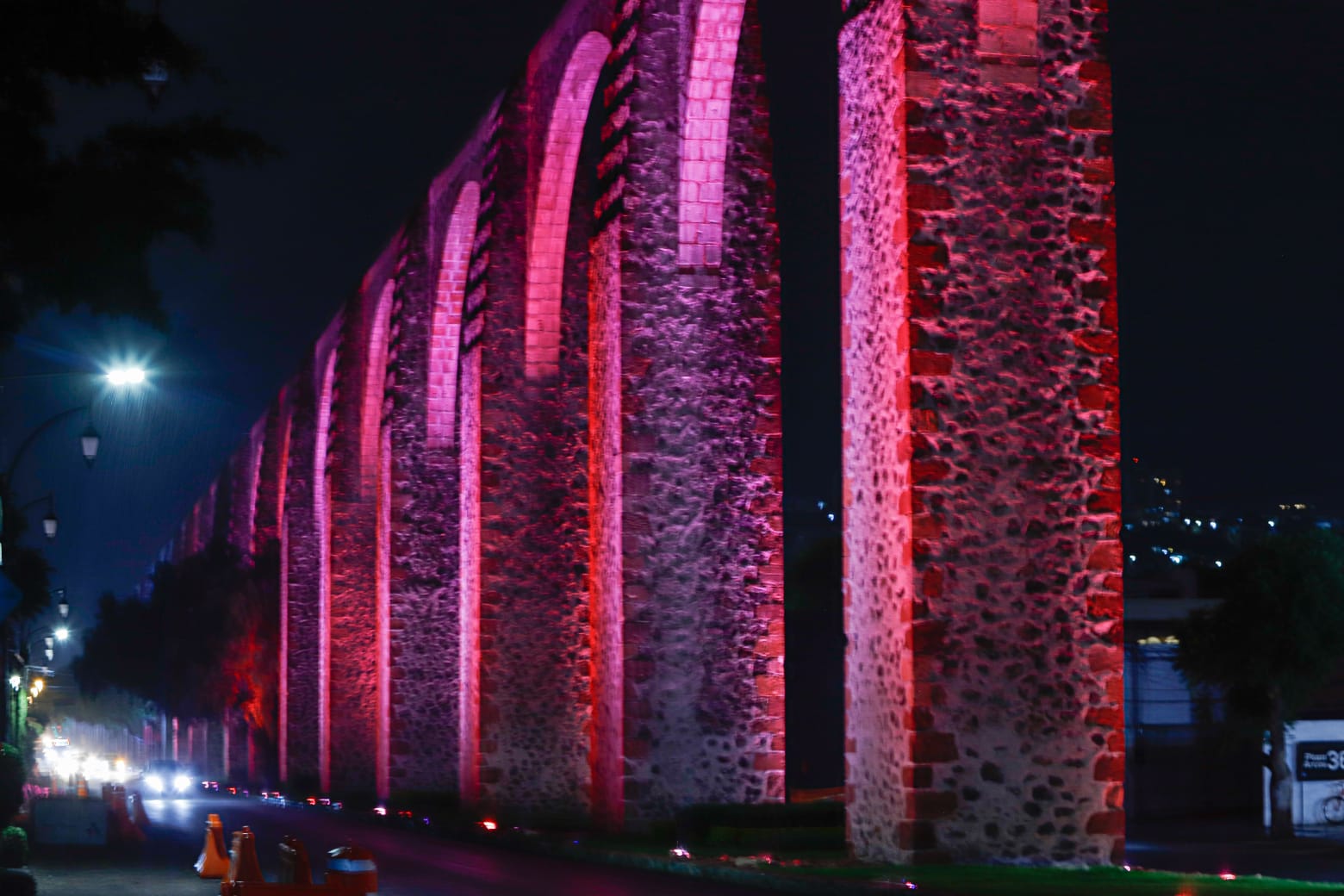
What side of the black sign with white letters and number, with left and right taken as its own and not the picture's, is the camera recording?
front

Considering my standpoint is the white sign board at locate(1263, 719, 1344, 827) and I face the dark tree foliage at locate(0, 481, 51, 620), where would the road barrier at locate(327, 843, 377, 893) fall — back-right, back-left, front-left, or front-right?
front-left

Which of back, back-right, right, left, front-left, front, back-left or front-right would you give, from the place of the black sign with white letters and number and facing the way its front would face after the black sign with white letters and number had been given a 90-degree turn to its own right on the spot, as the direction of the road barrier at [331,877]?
left

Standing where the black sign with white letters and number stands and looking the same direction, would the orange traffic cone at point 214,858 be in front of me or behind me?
in front

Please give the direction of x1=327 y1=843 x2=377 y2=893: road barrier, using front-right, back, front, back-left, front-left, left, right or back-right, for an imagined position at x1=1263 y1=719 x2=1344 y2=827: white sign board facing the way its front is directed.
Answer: front

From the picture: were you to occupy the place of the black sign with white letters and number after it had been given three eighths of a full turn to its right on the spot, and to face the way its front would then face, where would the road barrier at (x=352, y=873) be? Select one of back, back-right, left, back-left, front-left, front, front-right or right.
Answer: back-left

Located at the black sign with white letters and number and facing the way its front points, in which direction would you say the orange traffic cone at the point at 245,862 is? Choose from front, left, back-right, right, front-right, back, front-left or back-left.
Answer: front

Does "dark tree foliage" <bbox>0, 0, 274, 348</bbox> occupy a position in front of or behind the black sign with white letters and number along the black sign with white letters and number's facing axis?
in front

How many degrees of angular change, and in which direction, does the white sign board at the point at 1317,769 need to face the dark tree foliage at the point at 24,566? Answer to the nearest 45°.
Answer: approximately 90° to its right

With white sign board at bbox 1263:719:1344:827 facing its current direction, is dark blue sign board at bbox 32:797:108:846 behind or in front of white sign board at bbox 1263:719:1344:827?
in front

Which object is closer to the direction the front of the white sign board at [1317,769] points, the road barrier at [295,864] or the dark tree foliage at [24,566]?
the road barrier

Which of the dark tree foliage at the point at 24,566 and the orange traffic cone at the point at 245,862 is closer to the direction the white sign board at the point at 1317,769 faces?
the orange traffic cone
